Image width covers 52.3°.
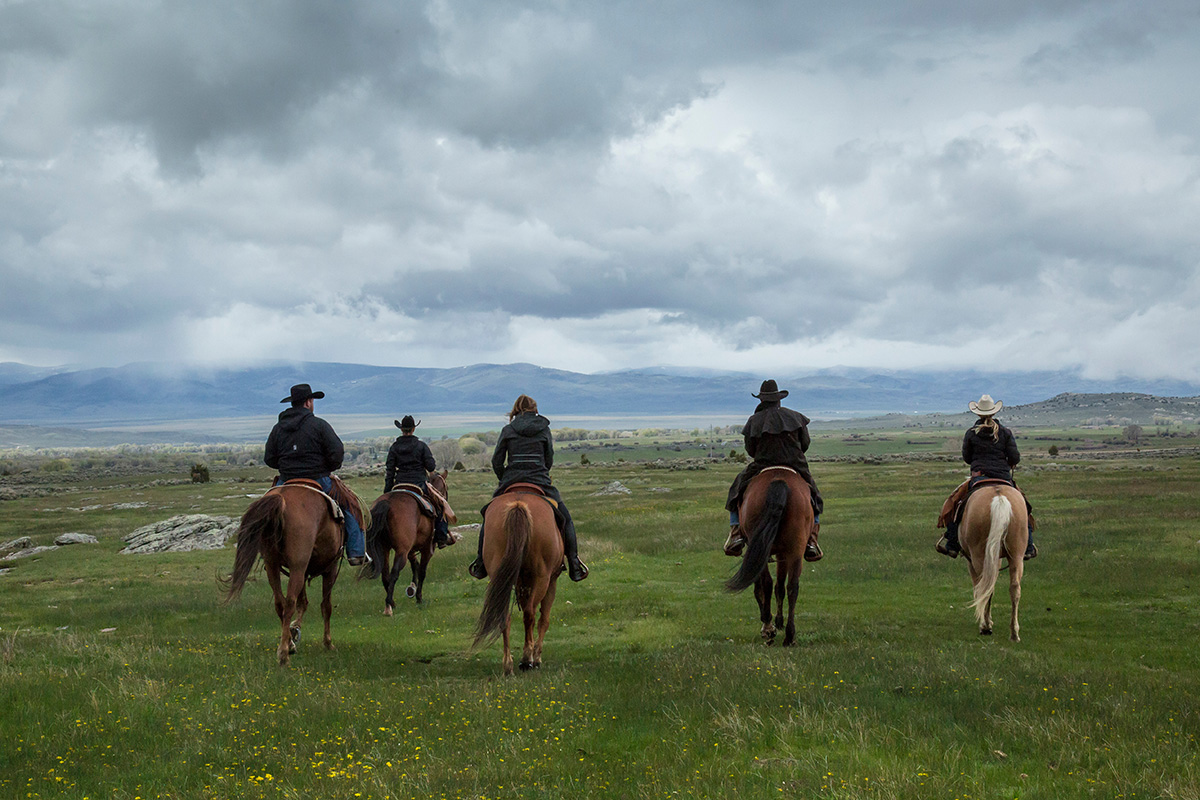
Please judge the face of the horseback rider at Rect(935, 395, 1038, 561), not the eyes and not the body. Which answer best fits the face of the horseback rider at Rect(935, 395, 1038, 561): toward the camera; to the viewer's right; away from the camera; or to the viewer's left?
away from the camera

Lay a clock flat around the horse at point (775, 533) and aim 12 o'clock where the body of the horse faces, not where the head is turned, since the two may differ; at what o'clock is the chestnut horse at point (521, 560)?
The chestnut horse is roughly at 8 o'clock from the horse.

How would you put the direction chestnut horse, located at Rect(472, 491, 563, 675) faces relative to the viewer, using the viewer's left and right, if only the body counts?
facing away from the viewer

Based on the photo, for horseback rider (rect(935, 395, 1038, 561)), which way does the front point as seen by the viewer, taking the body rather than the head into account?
away from the camera

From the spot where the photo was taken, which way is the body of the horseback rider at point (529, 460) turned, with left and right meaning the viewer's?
facing away from the viewer

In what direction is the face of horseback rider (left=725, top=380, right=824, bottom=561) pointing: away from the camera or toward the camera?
away from the camera

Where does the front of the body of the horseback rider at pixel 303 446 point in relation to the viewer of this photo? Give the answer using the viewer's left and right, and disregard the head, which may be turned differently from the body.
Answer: facing away from the viewer and to the right of the viewer

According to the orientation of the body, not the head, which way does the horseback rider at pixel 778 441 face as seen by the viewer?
away from the camera

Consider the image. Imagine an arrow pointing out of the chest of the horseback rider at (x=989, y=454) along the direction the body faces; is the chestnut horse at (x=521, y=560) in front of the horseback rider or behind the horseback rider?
behind

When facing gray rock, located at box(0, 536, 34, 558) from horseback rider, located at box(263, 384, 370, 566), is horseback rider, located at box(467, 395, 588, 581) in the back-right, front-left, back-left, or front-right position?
back-right

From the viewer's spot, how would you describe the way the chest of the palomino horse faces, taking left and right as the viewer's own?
facing away from the viewer
